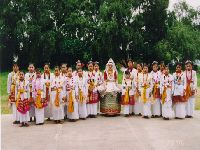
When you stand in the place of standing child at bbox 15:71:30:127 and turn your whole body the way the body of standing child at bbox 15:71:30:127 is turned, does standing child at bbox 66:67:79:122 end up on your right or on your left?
on your left

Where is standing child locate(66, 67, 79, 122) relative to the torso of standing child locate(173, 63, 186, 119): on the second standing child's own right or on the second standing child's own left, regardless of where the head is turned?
on the second standing child's own right

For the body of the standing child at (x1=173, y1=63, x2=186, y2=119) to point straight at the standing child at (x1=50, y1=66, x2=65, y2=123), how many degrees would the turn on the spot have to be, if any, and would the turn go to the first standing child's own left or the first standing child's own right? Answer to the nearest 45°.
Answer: approximately 90° to the first standing child's own right

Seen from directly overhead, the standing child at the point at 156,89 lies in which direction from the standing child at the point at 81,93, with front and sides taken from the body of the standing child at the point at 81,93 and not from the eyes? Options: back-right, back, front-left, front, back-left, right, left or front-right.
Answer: left

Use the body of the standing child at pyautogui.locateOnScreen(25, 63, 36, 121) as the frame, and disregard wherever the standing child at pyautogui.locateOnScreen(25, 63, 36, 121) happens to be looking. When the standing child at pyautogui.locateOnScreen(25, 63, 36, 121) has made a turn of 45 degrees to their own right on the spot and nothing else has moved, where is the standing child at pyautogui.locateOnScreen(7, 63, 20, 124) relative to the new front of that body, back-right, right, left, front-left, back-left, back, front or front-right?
right

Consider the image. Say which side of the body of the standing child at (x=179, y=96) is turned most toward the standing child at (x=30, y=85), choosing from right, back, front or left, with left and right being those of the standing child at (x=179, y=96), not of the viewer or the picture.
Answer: right

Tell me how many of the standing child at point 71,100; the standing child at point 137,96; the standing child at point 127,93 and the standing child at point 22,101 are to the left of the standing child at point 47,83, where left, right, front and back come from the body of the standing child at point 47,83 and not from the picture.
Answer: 3

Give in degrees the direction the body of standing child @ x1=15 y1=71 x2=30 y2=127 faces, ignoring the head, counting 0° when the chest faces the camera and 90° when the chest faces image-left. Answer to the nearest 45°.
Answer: approximately 0°

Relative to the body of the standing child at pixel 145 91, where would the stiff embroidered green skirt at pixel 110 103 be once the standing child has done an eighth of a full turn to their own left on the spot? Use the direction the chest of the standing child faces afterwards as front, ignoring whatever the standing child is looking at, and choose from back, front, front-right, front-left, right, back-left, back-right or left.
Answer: back-right
